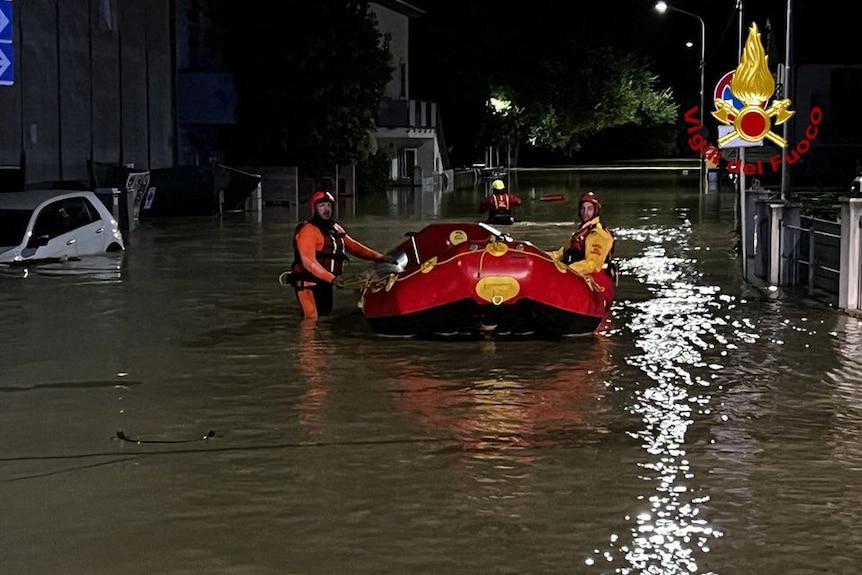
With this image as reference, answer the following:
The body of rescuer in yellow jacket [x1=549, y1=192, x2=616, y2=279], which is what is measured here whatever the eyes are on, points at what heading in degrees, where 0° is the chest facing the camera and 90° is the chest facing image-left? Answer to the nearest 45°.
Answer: approximately 45°

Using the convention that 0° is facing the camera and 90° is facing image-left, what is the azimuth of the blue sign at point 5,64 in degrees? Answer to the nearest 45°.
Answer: approximately 0°

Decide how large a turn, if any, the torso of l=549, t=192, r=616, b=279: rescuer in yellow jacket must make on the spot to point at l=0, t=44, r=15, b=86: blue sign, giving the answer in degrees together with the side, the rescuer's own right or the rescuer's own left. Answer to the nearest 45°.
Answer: approximately 45° to the rescuer's own right

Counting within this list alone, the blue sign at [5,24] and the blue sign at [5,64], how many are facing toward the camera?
2

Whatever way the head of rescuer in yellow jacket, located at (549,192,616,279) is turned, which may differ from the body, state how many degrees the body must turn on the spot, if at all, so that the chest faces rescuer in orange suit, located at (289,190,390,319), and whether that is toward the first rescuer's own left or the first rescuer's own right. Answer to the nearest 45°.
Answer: approximately 45° to the first rescuer's own right

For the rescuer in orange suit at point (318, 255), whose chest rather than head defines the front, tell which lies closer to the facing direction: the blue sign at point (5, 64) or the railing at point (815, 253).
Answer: the railing
